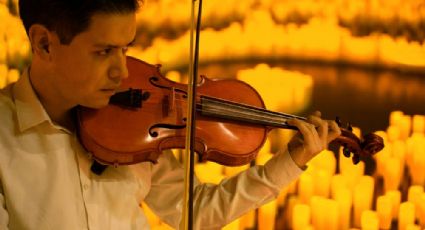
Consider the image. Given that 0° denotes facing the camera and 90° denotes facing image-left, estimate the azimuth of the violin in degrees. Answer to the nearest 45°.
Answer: approximately 0°

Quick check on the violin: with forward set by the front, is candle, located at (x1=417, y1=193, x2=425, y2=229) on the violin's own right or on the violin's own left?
on the violin's own left

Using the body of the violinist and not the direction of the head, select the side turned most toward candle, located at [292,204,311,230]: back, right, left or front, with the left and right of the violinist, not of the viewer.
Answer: left

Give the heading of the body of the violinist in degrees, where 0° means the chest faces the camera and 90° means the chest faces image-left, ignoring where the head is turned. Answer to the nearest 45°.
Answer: approximately 315°
